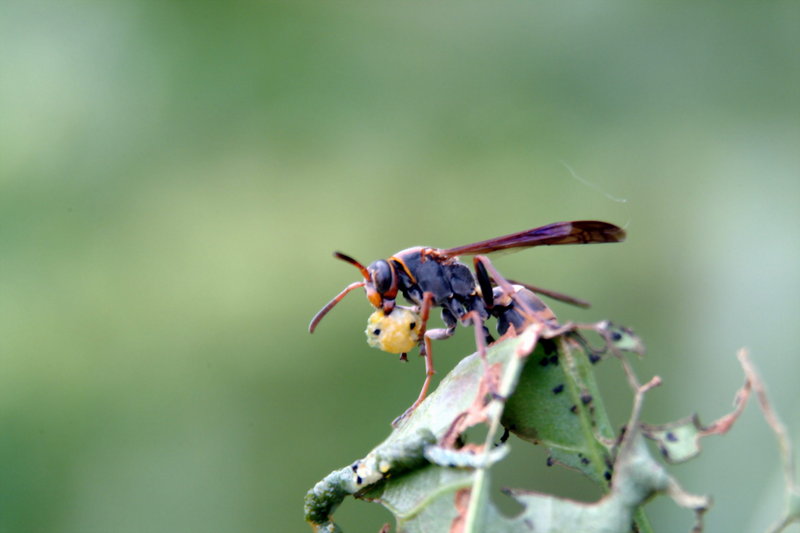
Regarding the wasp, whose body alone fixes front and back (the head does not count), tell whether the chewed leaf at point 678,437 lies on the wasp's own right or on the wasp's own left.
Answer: on the wasp's own left

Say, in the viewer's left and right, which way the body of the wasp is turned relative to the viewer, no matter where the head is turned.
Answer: facing to the left of the viewer

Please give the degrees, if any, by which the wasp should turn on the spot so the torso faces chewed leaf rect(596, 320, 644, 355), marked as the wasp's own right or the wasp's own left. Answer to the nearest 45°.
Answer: approximately 135° to the wasp's own left
